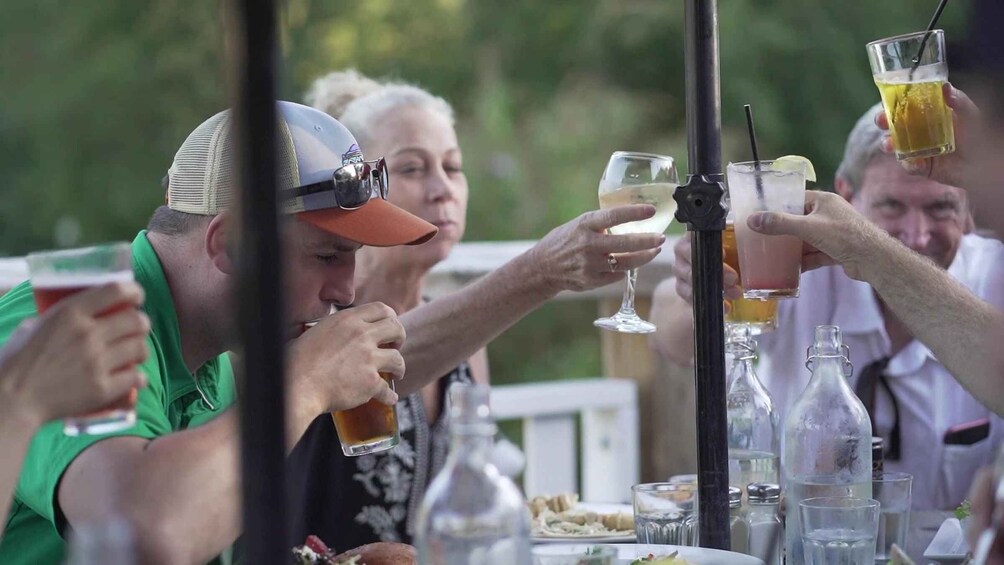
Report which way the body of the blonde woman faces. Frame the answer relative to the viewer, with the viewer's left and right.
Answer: facing the viewer and to the right of the viewer

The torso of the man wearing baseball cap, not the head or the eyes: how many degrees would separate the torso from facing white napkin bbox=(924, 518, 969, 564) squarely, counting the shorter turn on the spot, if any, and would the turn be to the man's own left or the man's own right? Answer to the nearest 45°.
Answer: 0° — they already face it

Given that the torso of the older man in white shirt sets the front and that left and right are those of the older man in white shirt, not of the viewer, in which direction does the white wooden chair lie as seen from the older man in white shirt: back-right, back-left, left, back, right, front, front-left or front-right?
back-right

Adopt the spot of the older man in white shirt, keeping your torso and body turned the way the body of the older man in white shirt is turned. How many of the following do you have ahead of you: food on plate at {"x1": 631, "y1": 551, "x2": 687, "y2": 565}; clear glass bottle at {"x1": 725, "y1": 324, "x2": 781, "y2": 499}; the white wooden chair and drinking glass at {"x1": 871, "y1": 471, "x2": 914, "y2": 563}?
3

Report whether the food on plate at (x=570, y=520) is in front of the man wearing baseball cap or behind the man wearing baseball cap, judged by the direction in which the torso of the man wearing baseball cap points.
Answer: in front

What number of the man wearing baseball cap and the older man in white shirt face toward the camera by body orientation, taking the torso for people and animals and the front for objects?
1

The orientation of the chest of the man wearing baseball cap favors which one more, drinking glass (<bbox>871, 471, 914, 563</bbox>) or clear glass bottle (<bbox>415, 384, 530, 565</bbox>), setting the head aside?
the drinking glass

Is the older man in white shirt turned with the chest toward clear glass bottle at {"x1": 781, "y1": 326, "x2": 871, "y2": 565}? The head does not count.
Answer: yes

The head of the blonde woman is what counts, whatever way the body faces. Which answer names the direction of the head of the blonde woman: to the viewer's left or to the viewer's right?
to the viewer's right

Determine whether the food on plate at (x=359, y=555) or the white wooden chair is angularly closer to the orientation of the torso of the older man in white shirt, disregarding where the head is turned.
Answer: the food on plate

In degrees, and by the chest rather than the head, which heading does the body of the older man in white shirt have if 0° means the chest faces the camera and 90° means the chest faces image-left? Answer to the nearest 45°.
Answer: approximately 0°

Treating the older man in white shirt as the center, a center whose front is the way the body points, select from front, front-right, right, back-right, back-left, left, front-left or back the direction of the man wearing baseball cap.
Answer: front-right

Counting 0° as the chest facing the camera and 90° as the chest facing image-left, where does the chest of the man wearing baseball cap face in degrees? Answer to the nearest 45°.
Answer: approximately 270°
